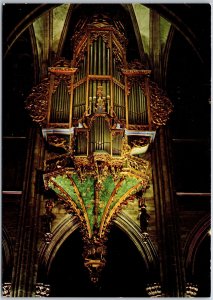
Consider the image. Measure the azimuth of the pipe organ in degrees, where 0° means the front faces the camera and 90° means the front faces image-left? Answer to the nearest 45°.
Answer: approximately 0°
